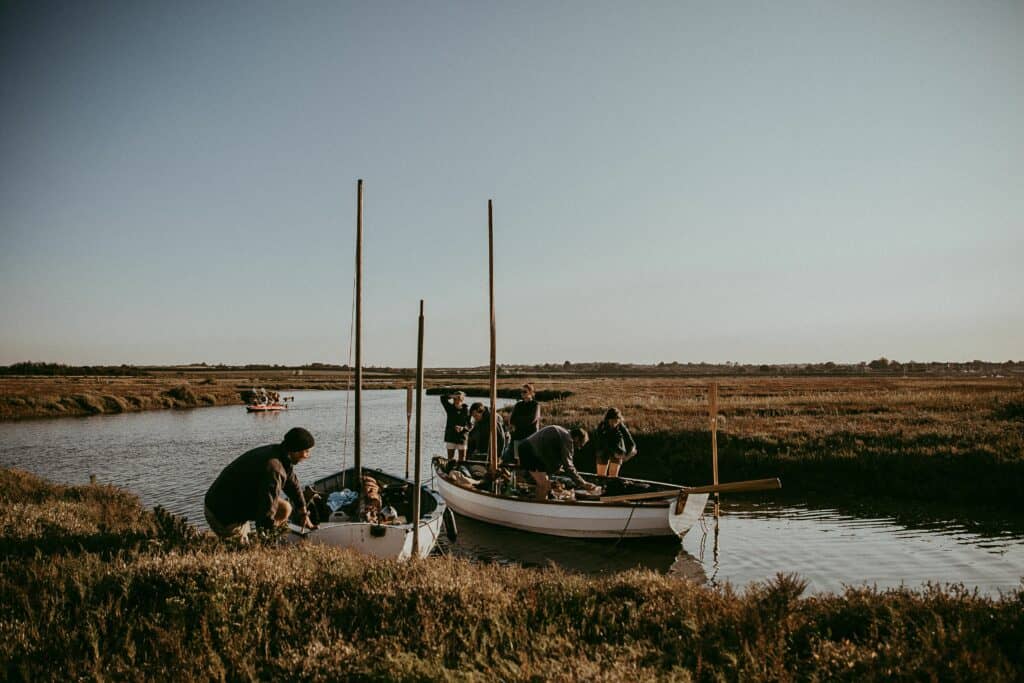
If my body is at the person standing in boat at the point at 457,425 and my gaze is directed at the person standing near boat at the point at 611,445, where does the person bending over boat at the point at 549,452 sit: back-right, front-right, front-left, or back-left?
front-right

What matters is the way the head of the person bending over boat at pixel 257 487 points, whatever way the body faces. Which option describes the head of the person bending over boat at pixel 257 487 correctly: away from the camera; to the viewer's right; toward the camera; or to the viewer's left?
to the viewer's right

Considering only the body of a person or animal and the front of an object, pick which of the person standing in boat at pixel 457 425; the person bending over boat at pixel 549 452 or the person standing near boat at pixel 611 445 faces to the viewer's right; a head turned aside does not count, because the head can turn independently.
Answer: the person bending over boat

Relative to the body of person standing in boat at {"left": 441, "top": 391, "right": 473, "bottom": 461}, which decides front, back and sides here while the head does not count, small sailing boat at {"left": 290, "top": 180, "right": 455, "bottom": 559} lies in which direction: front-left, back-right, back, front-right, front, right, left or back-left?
front

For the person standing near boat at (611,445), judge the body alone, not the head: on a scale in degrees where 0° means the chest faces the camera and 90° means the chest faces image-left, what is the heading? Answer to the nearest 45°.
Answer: approximately 0°

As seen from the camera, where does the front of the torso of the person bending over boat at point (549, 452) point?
to the viewer's right

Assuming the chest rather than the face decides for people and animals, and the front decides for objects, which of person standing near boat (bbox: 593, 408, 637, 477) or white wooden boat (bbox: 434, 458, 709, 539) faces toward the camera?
the person standing near boat

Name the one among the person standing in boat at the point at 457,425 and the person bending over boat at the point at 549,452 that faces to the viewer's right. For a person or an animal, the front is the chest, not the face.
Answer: the person bending over boat

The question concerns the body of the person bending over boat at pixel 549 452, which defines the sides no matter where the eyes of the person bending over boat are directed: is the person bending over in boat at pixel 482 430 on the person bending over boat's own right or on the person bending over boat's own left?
on the person bending over boat's own left

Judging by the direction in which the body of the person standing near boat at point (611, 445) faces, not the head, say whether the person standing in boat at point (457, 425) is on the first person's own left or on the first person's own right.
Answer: on the first person's own right

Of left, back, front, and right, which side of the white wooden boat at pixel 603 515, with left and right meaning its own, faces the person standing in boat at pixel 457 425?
front

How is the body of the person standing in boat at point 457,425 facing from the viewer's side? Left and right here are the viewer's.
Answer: facing the viewer
